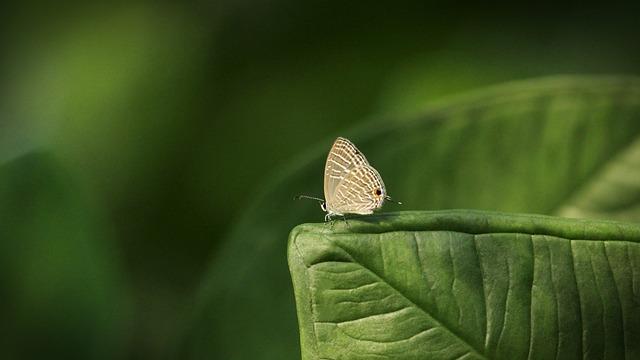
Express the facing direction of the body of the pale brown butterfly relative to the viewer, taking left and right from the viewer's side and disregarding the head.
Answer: facing to the left of the viewer
